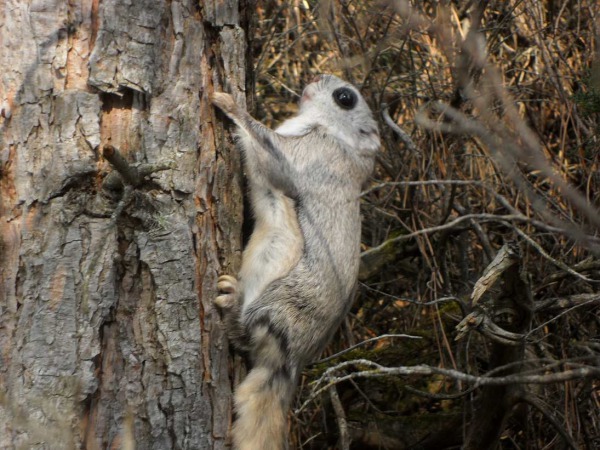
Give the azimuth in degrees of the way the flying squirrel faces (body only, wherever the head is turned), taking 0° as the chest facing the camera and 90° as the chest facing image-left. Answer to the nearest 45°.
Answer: approximately 90°
